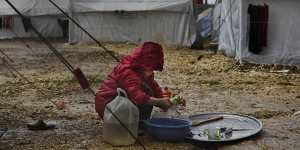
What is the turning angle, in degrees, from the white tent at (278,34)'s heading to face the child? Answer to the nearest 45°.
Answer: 0° — it already faces them

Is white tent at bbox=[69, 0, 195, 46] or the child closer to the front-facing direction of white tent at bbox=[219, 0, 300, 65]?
the child

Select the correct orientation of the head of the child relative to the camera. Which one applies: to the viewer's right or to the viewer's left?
to the viewer's right

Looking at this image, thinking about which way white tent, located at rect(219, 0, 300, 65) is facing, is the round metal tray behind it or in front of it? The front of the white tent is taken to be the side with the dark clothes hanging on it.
in front

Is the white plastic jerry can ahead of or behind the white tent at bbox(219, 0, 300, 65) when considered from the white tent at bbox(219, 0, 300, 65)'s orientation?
ahead

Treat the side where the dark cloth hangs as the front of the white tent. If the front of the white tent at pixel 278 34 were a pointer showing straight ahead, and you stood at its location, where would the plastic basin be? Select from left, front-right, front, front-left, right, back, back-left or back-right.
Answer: front

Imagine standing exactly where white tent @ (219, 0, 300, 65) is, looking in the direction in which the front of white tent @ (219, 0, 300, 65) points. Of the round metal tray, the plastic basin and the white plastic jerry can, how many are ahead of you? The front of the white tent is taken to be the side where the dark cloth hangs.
3

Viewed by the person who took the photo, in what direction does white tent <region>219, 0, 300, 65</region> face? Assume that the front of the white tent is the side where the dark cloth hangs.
facing the viewer

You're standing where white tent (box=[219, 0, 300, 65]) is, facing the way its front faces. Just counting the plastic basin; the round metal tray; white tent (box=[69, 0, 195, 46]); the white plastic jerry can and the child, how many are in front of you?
4

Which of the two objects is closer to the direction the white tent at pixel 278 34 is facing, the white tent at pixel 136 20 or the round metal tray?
the round metal tray
